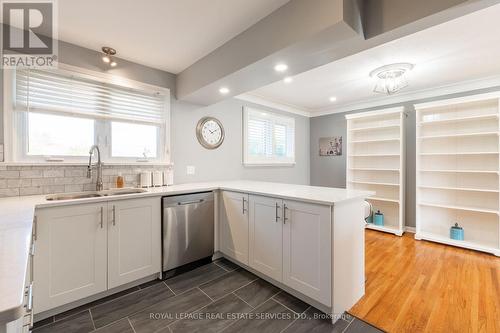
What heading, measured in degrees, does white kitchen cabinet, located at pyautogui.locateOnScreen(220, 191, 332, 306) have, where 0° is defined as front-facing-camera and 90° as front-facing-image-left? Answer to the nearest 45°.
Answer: approximately 45°

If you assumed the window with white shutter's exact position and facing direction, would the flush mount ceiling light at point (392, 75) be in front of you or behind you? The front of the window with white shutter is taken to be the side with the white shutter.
in front

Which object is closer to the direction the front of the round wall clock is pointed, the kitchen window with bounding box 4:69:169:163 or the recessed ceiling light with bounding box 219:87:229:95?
the recessed ceiling light

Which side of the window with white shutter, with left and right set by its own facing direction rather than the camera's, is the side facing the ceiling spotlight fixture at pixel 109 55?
right

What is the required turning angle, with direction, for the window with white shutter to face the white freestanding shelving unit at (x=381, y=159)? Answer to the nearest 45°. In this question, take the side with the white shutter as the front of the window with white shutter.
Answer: approximately 45° to its left

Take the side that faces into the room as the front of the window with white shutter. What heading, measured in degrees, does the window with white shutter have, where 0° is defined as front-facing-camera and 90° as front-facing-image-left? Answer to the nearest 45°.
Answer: approximately 315°

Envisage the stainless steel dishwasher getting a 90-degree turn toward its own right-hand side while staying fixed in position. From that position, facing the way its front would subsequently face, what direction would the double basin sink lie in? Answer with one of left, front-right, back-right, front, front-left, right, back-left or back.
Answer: front-right

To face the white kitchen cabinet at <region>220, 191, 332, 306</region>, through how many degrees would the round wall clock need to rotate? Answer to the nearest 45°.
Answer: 0° — it already faces it

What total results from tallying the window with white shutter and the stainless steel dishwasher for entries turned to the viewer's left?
0

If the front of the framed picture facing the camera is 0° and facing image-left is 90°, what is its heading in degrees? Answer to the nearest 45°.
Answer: approximately 45°
